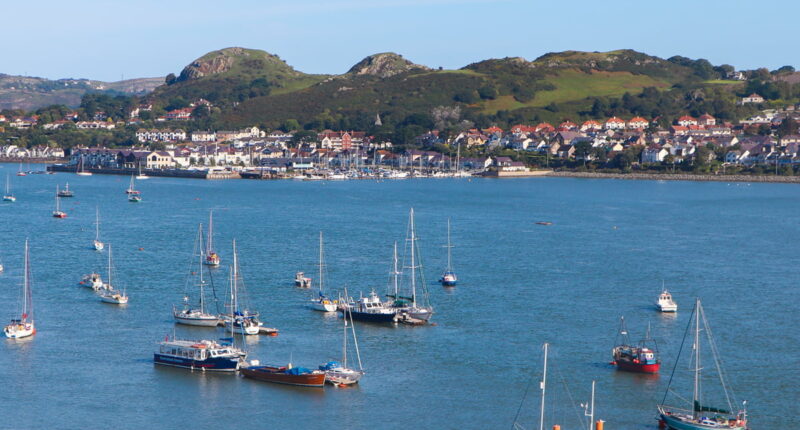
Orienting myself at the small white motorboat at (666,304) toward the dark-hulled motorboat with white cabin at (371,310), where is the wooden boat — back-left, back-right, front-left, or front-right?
front-left

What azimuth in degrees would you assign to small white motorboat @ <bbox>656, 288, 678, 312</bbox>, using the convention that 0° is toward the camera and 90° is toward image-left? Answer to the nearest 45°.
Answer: approximately 315°

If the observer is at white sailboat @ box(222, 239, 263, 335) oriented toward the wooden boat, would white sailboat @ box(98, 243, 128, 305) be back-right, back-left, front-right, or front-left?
back-right

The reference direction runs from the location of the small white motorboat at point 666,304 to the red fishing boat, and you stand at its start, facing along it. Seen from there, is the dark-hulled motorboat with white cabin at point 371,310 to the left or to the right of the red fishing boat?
right

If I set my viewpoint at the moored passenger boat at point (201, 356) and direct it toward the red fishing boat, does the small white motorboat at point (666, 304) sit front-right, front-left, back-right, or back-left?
front-left
